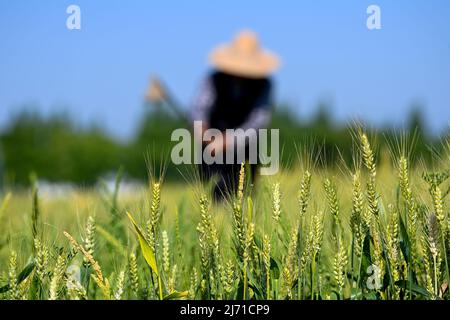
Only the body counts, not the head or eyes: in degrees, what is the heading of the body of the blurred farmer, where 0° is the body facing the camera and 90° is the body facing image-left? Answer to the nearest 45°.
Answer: approximately 0°
